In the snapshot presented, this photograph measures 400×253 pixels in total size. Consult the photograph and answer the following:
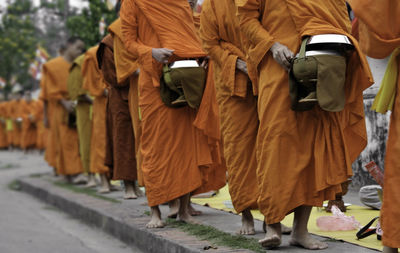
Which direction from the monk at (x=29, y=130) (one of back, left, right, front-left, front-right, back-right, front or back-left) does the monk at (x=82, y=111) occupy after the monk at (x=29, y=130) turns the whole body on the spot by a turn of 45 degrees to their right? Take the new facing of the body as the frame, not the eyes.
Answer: front

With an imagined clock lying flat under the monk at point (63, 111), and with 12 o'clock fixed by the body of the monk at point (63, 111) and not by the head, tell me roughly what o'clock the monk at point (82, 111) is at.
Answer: the monk at point (82, 111) is roughly at 1 o'clock from the monk at point (63, 111).

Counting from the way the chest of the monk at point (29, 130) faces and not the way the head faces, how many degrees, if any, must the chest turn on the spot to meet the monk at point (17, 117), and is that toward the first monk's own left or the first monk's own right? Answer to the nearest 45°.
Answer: approximately 135° to the first monk's own left

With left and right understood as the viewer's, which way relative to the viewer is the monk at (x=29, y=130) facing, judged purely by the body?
facing the viewer and to the right of the viewer

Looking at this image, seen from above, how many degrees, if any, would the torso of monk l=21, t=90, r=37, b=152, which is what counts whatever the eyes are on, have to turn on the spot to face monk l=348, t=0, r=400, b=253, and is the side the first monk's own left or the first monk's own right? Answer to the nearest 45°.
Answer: approximately 45° to the first monk's own right

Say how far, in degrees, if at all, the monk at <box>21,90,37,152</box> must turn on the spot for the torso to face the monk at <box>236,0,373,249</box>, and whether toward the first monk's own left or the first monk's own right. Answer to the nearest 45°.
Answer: approximately 45° to the first monk's own right

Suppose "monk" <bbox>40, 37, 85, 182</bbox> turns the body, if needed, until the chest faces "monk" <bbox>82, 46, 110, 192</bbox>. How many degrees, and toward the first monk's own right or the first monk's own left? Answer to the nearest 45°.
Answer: approximately 45° to the first monk's own right

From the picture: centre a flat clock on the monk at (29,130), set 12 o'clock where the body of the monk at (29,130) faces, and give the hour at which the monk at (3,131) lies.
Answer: the monk at (3,131) is roughly at 7 o'clock from the monk at (29,130).
